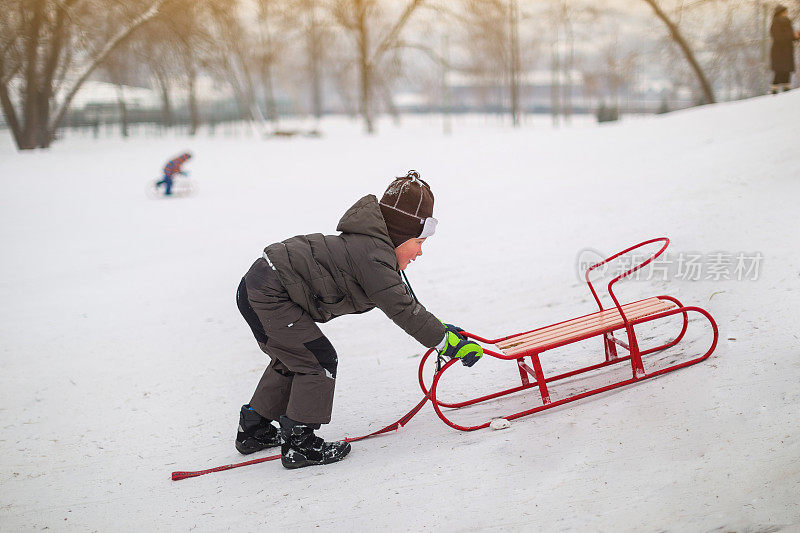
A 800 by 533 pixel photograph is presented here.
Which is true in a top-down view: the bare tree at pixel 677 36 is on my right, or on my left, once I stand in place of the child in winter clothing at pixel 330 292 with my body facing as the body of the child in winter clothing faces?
on my left

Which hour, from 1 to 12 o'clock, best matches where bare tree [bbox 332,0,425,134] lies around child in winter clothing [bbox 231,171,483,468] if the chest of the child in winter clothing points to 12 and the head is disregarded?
The bare tree is roughly at 9 o'clock from the child in winter clothing.

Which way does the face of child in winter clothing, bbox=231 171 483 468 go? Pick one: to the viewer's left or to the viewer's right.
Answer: to the viewer's right

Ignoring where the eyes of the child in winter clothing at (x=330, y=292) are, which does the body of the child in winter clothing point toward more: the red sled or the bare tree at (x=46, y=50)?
the red sled

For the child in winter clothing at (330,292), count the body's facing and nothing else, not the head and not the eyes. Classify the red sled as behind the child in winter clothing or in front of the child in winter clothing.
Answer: in front

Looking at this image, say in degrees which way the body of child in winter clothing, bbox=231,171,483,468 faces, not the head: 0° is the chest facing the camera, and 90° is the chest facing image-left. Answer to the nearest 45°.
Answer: approximately 270°

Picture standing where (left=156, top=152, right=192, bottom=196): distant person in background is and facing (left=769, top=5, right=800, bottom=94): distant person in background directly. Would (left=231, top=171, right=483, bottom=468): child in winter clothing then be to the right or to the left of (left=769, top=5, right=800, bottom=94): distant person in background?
right

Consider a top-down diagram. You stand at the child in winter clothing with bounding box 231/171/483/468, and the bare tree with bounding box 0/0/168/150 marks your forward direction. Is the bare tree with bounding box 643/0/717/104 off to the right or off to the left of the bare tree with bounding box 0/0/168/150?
right

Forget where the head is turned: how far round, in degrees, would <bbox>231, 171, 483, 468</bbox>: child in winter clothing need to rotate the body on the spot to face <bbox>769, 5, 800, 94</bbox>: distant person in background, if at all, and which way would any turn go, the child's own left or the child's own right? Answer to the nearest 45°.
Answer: approximately 45° to the child's own left

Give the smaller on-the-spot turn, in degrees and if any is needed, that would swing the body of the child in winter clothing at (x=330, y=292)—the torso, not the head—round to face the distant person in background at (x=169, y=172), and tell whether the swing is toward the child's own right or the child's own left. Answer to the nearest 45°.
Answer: approximately 90° to the child's own left
